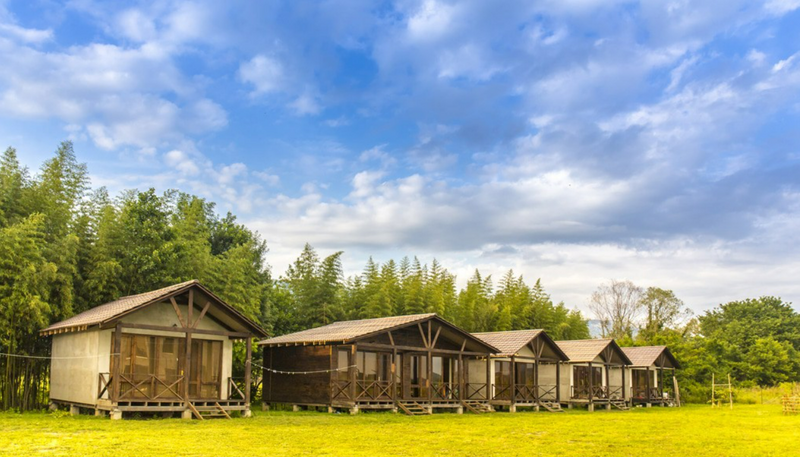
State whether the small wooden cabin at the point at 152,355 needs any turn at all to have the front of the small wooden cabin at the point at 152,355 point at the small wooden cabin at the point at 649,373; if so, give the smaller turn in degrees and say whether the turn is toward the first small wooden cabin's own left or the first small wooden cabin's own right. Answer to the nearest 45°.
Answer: approximately 90° to the first small wooden cabin's own left

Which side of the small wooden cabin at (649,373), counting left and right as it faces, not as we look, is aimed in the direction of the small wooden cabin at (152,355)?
right

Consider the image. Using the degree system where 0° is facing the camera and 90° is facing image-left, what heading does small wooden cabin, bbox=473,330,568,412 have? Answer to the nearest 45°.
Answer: approximately 315°

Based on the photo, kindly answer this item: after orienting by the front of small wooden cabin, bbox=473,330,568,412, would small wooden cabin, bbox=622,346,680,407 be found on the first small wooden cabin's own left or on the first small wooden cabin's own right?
on the first small wooden cabin's own left

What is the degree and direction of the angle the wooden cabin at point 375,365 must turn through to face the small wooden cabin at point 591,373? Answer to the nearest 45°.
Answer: approximately 90° to its left

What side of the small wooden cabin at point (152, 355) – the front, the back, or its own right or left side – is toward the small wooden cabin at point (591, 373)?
left

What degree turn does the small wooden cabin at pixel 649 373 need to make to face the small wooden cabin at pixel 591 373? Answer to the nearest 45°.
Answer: approximately 45° to its right

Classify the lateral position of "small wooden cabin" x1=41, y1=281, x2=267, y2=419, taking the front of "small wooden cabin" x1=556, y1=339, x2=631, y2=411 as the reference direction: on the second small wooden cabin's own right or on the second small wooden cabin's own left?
on the second small wooden cabin's own right

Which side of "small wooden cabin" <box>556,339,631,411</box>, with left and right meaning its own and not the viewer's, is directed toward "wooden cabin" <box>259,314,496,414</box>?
right

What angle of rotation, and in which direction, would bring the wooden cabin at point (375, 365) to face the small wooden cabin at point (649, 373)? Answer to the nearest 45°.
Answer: approximately 90° to its left
